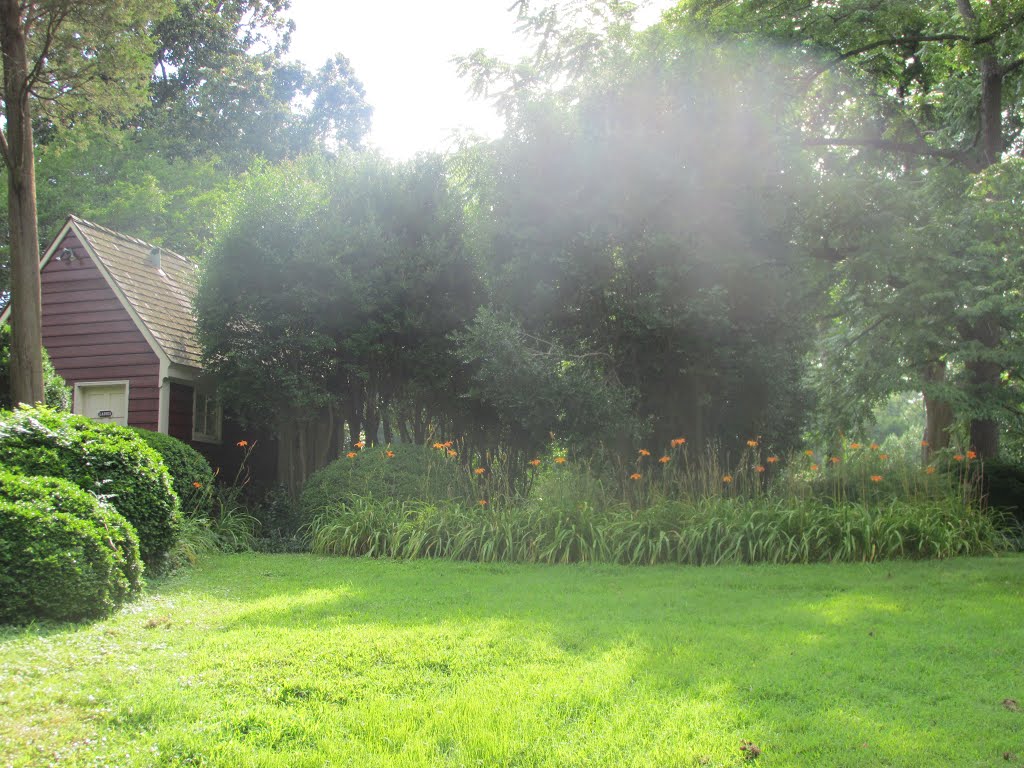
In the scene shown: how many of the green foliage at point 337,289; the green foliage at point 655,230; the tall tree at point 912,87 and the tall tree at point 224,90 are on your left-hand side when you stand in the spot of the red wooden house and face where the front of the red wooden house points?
3

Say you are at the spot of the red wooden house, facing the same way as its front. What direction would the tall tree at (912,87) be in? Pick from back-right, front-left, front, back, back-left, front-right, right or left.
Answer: left

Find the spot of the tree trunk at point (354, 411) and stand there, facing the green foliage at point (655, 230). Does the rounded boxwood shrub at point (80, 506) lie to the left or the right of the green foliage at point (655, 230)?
right

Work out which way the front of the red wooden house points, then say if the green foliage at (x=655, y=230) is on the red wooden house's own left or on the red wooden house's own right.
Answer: on the red wooden house's own left

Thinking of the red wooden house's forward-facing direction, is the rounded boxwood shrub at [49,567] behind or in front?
in front

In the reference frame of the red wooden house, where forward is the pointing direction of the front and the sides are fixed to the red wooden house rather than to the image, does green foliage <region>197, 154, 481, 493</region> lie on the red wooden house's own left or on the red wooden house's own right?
on the red wooden house's own left

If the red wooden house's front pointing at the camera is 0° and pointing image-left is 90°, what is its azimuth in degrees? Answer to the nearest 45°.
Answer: approximately 45°

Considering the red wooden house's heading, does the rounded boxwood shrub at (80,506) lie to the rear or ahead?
ahead

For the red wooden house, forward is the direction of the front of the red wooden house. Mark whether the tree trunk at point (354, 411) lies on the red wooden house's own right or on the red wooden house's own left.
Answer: on the red wooden house's own left

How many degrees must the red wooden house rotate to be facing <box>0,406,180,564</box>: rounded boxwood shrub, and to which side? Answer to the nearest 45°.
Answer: approximately 45° to its left

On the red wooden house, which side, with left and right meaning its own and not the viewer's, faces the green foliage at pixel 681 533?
left

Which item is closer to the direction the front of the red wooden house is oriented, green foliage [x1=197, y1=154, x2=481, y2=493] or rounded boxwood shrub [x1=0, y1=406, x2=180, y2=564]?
the rounded boxwood shrub
